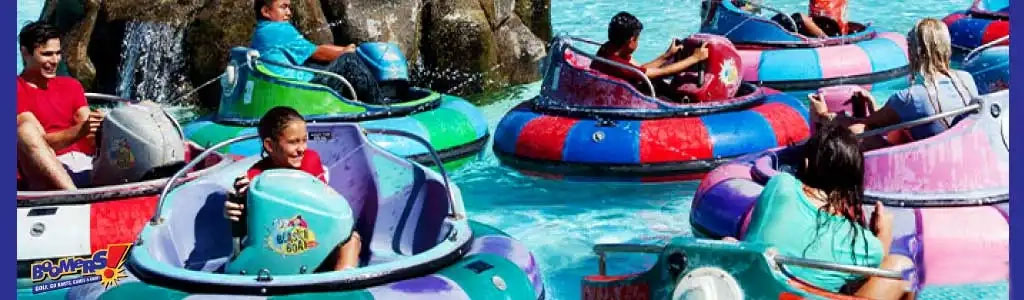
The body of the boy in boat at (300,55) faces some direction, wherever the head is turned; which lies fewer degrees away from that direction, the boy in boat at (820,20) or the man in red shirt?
the boy in boat

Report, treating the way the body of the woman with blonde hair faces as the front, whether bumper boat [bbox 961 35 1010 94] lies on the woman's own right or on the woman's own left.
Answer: on the woman's own right

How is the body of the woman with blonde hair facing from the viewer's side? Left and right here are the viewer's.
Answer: facing away from the viewer and to the left of the viewer

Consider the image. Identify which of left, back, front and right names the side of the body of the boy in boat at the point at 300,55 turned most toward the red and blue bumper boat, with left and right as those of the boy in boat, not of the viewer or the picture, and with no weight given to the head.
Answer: front

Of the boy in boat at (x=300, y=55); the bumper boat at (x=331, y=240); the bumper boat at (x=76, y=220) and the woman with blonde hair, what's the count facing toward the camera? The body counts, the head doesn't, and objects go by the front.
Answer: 1

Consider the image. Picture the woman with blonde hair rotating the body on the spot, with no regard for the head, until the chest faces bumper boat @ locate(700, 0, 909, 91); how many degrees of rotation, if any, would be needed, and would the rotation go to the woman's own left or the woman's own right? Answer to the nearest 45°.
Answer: approximately 45° to the woman's own right

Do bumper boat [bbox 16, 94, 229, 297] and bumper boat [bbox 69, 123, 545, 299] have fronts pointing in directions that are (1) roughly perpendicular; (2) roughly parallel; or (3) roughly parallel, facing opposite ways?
roughly perpendicular

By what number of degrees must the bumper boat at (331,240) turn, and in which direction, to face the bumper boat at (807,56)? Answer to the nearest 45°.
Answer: approximately 135° to its left

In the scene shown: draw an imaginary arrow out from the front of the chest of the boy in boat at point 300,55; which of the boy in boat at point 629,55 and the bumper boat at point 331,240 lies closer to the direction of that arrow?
the boy in boat

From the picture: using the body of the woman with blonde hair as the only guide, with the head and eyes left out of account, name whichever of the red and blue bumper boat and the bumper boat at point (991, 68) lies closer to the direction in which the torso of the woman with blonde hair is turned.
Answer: the red and blue bumper boat

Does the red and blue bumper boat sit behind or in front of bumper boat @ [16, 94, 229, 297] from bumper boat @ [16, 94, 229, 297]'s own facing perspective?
in front

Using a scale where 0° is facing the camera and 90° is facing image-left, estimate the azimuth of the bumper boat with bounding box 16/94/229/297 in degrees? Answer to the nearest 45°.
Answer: approximately 270°

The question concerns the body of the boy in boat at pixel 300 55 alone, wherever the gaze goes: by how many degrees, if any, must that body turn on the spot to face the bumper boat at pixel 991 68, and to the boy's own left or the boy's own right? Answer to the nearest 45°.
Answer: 0° — they already face it

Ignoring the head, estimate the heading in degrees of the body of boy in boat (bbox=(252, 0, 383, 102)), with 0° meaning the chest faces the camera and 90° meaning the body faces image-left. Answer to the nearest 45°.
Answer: approximately 270°

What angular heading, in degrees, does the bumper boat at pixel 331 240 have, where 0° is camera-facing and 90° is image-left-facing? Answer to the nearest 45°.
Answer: approximately 0°
